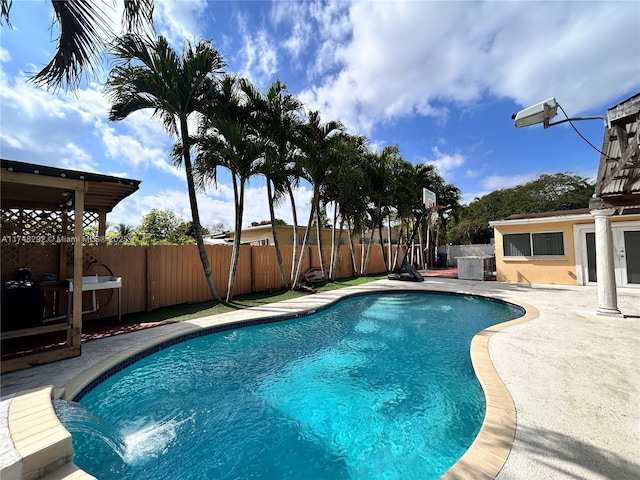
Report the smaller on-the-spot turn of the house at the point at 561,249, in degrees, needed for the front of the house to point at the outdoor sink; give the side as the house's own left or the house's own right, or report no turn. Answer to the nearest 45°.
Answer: approximately 45° to the house's own right

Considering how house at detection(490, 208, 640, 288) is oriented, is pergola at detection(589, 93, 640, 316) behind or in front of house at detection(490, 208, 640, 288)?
in front

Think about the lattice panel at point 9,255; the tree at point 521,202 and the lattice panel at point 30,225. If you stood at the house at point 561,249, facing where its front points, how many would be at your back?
1

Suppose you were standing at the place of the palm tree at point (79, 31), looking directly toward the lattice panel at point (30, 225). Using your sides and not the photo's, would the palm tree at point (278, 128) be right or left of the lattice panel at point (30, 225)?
right

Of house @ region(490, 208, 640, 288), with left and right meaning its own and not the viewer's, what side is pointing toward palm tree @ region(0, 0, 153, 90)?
front

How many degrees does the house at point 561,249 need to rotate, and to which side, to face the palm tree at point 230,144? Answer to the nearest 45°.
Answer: approximately 45° to its right

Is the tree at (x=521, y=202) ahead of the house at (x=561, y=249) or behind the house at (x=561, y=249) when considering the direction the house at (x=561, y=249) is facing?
behind
